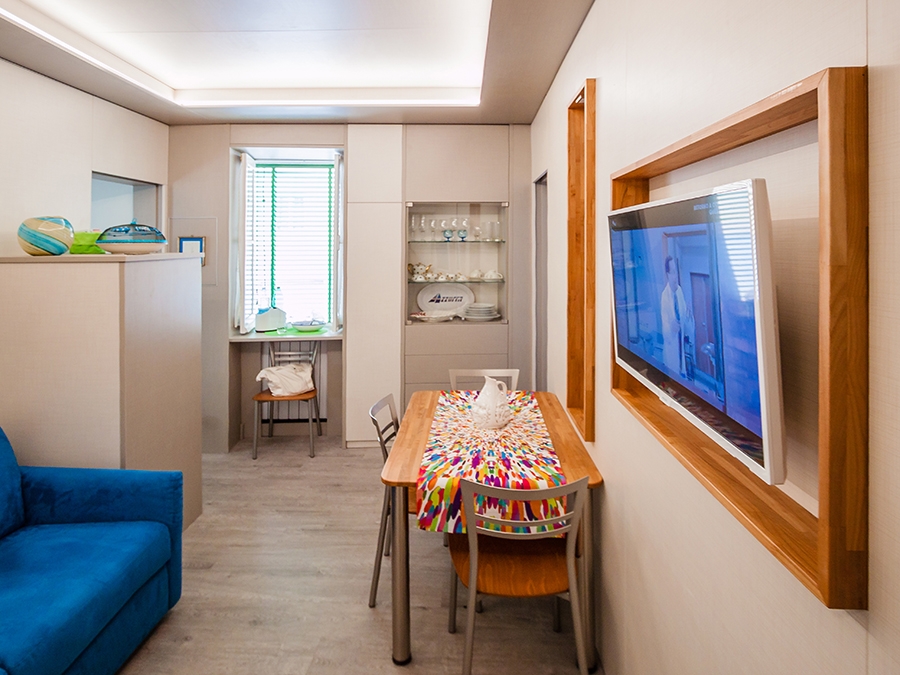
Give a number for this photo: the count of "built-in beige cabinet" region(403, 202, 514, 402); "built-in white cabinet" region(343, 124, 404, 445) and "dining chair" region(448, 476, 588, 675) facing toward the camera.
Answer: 2

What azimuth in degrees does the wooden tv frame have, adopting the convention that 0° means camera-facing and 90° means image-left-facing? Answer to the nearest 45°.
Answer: approximately 45°

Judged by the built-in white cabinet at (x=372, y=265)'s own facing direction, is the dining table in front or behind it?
in front

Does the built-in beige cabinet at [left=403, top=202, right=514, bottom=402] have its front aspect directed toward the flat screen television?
yes

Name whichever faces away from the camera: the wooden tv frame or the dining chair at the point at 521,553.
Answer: the dining chair

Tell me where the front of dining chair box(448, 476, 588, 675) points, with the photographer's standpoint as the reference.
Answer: facing away from the viewer

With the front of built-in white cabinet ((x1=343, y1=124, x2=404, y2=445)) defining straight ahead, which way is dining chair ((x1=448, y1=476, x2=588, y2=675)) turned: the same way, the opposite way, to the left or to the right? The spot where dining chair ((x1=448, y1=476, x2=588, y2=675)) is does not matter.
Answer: the opposite way

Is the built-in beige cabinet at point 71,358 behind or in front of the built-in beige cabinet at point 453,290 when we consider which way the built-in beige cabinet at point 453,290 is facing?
in front
